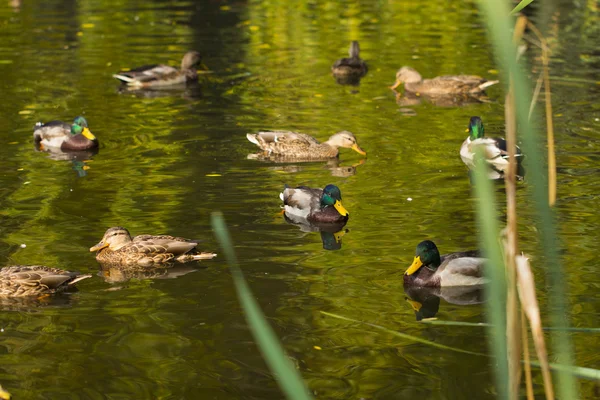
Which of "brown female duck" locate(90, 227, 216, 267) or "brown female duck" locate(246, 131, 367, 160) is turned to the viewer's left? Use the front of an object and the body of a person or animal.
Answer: "brown female duck" locate(90, 227, 216, 267)

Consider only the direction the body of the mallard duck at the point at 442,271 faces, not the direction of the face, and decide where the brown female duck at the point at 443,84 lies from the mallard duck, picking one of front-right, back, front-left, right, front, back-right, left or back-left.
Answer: back-right

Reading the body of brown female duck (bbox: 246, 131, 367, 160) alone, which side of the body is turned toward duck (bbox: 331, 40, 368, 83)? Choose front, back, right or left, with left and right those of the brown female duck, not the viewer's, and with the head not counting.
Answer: left

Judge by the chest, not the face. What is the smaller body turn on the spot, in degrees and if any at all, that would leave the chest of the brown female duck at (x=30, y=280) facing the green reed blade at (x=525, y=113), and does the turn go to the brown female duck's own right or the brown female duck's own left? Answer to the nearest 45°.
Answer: approximately 90° to the brown female duck's own left

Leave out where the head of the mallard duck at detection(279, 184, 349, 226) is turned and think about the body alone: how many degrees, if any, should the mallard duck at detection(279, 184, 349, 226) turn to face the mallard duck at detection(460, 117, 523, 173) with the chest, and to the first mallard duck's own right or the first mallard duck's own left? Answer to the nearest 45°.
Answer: approximately 90° to the first mallard duck's own left

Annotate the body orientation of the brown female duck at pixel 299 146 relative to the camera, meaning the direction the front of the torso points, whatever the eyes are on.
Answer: to the viewer's right

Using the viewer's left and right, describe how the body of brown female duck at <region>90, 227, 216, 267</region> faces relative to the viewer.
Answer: facing to the left of the viewer

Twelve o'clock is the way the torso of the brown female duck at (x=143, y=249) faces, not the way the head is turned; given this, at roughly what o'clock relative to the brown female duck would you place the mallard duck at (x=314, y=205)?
The mallard duck is roughly at 5 o'clock from the brown female duck.

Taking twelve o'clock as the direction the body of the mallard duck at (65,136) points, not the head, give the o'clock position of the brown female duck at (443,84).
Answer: The brown female duck is roughly at 10 o'clock from the mallard duck.

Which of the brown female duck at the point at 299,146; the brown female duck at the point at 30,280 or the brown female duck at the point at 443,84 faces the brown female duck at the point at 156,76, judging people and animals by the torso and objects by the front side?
the brown female duck at the point at 443,84

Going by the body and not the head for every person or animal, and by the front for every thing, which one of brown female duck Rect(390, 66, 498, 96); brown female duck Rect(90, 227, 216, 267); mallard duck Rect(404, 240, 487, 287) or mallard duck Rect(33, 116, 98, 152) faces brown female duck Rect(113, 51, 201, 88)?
brown female duck Rect(390, 66, 498, 96)

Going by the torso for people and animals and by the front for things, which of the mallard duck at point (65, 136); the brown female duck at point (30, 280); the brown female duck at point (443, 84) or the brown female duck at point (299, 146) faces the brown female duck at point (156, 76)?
the brown female duck at point (443, 84)
